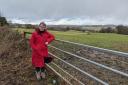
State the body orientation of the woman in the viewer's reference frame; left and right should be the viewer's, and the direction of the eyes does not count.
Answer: facing the viewer

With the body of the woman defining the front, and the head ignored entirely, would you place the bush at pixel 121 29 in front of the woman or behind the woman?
behind
